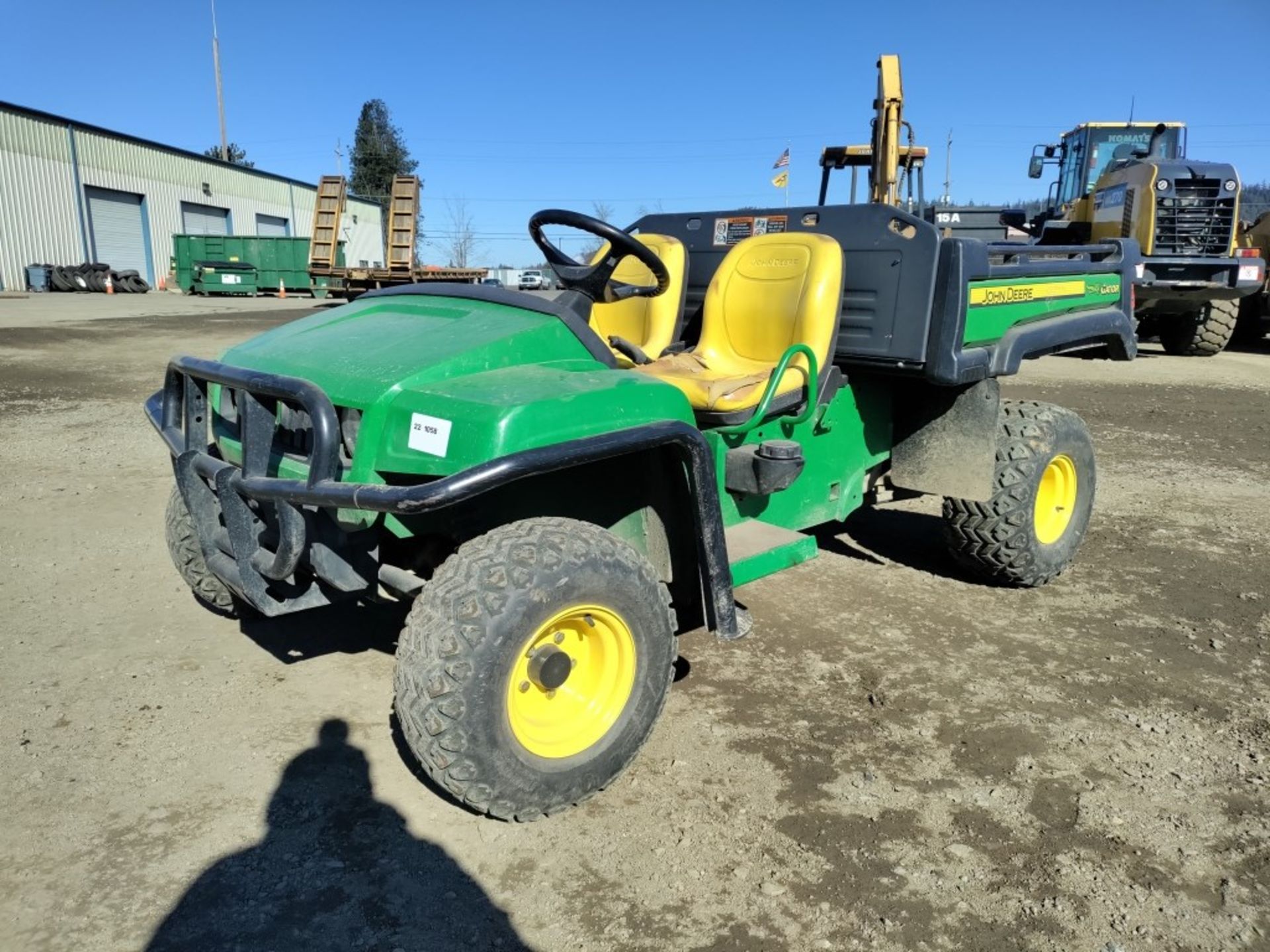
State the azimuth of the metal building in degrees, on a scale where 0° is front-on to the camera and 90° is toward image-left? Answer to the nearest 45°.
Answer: approximately 315°

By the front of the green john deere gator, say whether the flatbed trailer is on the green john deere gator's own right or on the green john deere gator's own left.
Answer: on the green john deere gator's own right

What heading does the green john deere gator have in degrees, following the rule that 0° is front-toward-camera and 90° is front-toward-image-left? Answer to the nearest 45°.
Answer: approximately 45°

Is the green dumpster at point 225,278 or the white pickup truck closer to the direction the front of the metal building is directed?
the green dumpster

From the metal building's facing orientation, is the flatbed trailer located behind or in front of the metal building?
in front

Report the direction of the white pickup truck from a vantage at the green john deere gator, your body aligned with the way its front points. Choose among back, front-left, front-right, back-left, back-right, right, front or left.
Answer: back-right

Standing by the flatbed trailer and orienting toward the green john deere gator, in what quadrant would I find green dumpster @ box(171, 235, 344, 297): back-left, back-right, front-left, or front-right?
back-right

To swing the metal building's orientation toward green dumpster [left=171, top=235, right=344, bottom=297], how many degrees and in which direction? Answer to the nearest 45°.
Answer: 0° — it already faces it

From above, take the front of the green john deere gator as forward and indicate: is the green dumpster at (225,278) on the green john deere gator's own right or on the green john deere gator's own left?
on the green john deere gator's own right

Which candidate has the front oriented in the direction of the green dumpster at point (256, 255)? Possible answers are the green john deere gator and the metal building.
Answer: the metal building

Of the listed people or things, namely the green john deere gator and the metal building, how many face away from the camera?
0

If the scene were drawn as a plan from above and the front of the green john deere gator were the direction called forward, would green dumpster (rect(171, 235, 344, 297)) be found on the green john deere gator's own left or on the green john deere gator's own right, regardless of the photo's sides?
on the green john deere gator's own right

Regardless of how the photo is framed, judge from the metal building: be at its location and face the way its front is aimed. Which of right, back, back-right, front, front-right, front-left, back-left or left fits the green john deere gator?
front-right
